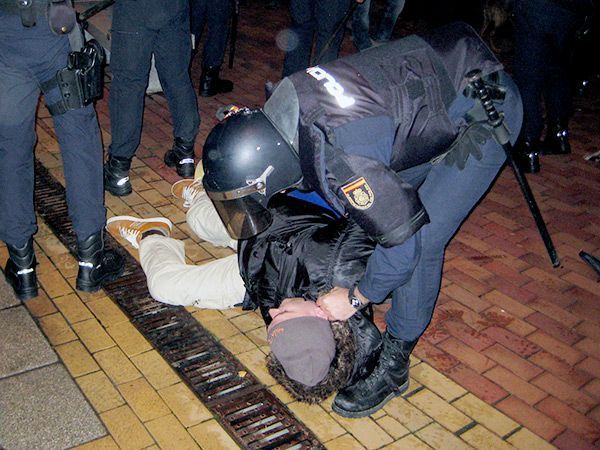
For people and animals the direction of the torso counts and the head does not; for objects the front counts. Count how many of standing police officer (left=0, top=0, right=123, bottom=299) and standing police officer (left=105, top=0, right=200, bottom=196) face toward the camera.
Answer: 0

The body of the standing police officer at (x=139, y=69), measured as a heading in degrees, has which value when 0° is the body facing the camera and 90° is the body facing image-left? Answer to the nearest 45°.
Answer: approximately 135°

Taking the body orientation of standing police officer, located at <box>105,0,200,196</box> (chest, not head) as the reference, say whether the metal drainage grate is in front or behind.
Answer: behind

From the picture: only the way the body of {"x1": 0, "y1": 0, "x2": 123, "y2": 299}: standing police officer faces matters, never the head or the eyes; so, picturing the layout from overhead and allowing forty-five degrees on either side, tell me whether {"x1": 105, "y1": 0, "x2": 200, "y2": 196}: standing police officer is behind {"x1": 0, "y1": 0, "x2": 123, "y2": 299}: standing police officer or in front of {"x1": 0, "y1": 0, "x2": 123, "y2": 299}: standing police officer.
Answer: in front

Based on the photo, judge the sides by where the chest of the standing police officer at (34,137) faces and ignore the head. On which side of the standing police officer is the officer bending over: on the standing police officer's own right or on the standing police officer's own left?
on the standing police officer's own right

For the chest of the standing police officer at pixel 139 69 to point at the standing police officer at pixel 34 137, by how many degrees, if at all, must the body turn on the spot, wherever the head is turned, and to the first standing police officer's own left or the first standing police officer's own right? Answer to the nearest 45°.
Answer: approximately 135° to the first standing police officer's own left

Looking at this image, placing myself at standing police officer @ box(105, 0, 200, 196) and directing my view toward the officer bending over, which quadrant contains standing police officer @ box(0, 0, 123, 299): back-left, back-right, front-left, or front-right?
front-right

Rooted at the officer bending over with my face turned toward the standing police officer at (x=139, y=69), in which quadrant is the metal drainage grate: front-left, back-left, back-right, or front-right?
front-left

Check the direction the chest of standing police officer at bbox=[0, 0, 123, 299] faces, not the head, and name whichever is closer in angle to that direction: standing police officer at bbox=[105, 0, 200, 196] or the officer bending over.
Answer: the standing police officer
